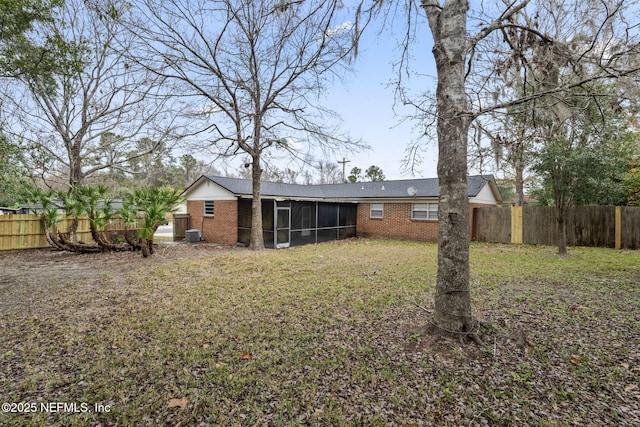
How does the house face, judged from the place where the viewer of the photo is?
facing away from the viewer

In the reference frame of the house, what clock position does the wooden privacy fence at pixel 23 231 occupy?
The wooden privacy fence is roughly at 8 o'clock from the house.

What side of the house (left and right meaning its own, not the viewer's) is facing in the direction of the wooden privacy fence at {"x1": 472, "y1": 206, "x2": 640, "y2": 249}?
right
